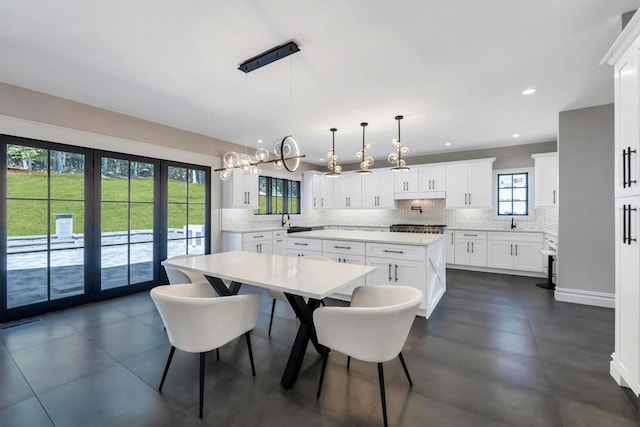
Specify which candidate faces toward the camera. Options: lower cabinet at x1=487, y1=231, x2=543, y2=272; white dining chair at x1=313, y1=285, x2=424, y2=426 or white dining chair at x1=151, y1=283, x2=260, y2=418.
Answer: the lower cabinet

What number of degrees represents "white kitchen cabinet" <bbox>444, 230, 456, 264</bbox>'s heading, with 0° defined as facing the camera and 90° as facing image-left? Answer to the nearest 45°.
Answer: approximately 0°

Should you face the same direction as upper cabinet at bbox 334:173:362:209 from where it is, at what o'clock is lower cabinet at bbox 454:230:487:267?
The lower cabinet is roughly at 10 o'clock from the upper cabinet.

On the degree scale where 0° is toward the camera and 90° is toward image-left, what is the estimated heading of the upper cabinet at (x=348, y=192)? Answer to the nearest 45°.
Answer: approximately 0°

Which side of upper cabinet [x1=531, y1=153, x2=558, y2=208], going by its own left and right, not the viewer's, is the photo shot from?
front

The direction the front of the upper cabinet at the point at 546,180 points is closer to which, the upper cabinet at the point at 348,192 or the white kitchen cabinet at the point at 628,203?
the white kitchen cabinet

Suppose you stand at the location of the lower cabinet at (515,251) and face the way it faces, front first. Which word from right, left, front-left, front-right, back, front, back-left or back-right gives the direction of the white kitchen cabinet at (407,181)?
right

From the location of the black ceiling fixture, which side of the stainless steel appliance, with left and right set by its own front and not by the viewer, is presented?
front

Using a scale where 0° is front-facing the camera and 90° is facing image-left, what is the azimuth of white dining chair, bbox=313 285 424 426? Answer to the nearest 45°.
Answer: approximately 135°

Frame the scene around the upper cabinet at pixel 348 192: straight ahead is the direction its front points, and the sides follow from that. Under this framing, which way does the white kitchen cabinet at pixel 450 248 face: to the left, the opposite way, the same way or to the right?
the same way

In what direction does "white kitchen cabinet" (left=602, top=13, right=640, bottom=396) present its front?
to the viewer's left

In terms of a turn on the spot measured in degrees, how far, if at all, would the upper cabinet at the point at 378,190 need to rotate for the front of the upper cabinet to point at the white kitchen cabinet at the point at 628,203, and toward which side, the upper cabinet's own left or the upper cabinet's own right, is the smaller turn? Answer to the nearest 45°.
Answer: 0° — it already faces it

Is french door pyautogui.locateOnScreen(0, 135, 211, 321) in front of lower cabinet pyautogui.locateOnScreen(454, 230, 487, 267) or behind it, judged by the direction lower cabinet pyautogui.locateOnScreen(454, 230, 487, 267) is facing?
in front

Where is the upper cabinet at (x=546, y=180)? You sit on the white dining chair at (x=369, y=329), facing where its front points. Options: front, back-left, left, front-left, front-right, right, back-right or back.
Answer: right

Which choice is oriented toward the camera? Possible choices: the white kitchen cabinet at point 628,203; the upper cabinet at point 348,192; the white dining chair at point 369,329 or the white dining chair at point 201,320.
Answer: the upper cabinet

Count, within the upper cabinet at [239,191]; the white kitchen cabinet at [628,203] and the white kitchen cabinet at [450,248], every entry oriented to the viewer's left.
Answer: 1

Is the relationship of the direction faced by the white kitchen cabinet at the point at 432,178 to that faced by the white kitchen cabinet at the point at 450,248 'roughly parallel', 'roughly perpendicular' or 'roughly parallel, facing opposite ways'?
roughly parallel
